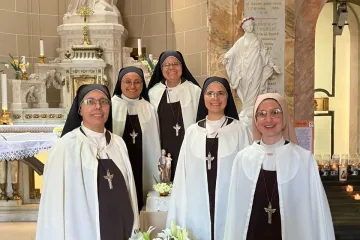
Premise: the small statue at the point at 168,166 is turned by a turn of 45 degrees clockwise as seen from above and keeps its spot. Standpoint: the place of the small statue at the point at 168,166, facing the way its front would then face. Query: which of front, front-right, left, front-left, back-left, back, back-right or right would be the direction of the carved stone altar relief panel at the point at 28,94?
right

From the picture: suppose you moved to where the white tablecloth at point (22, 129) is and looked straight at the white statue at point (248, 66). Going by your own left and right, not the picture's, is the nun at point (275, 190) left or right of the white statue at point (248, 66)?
right

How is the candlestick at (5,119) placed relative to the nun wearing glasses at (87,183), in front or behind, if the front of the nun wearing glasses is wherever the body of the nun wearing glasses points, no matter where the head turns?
behind

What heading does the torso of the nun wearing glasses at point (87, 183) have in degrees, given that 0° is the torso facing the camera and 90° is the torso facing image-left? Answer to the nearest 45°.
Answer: approximately 315°

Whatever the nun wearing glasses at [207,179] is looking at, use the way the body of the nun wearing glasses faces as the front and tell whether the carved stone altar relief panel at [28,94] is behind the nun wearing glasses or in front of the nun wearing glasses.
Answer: behind

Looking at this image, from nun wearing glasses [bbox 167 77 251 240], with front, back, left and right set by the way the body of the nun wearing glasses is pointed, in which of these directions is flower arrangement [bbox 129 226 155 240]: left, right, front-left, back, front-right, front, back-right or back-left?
front-right

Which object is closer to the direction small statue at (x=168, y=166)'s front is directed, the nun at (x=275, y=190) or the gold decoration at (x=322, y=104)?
the nun
